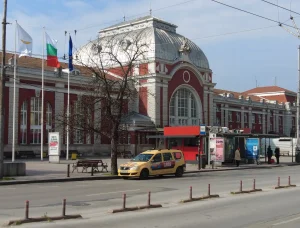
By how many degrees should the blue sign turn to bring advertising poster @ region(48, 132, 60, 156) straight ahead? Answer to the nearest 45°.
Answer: approximately 45° to its right

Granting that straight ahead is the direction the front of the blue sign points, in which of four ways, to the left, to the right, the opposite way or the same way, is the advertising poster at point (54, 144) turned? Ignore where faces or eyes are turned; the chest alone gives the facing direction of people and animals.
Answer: the same way

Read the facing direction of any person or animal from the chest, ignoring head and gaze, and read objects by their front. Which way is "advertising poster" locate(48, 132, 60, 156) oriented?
toward the camera

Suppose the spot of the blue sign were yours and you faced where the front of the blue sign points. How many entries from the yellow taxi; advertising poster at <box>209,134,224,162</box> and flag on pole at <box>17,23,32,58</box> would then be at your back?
0

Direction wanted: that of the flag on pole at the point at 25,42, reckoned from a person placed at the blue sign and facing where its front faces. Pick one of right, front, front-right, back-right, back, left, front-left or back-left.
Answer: front-right

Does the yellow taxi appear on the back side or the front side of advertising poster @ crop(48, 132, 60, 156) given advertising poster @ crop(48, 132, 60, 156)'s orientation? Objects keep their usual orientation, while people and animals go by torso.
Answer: on the front side

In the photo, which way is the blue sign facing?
toward the camera

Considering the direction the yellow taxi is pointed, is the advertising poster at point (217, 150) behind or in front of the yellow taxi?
behind

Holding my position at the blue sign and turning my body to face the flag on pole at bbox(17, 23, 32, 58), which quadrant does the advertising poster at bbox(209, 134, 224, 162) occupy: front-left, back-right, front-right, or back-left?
front-left

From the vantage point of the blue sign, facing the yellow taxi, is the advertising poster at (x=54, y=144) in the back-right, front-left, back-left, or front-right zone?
front-right

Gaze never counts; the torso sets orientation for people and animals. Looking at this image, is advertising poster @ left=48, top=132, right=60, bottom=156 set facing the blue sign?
no

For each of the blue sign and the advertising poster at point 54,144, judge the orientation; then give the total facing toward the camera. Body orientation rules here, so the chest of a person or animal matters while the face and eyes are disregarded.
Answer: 2

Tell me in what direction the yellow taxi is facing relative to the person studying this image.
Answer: facing the viewer and to the left of the viewer
